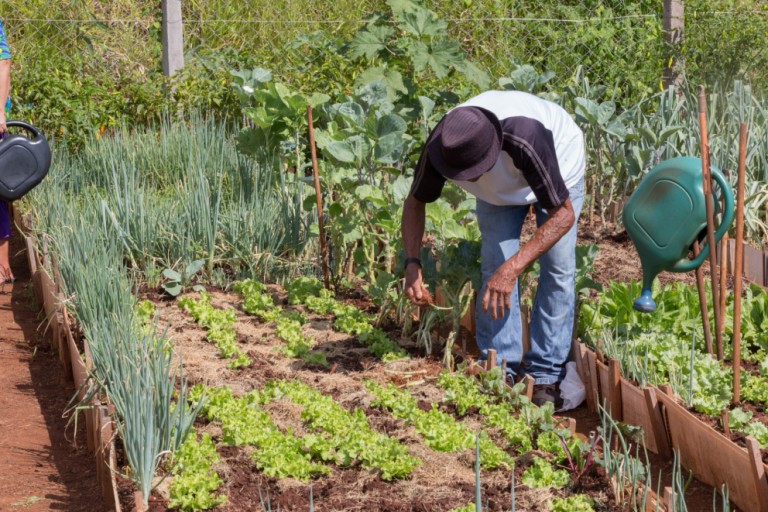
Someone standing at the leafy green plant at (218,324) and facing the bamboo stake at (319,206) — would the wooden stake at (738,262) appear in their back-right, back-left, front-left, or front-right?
front-right

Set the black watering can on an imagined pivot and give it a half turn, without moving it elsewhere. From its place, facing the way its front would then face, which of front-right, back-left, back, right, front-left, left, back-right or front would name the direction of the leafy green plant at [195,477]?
right

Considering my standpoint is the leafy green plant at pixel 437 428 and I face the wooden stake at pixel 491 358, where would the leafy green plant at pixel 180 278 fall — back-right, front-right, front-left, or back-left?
front-left

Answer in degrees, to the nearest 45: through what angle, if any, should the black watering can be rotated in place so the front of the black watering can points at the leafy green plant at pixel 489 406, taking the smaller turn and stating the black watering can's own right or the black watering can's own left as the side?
approximately 135° to the black watering can's own left

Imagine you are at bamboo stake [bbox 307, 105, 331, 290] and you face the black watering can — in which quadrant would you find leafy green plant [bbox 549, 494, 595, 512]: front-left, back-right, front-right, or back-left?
back-left

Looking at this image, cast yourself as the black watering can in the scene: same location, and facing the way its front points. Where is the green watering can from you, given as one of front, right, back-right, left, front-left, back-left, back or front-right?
back-left

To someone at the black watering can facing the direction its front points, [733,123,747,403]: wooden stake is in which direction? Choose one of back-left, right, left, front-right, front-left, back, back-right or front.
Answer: back-left

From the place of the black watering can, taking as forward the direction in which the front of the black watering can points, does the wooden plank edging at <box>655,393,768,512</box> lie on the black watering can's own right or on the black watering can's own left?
on the black watering can's own left

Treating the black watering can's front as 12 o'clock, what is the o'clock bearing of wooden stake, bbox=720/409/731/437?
The wooden stake is roughly at 8 o'clock from the black watering can.

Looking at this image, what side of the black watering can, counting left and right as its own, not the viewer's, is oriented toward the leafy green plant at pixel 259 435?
left

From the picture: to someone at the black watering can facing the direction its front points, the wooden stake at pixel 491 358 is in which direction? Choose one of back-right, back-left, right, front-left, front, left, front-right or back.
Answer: back-left

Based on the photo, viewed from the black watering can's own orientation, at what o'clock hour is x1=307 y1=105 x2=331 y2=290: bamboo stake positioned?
The bamboo stake is roughly at 7 o'clock from the black watering can.

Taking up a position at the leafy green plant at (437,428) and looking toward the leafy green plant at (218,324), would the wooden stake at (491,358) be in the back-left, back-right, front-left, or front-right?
front-right

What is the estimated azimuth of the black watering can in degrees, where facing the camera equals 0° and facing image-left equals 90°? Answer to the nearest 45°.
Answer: approximately 90°

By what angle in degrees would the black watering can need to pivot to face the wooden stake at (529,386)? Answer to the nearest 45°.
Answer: approximately 135° to its left
